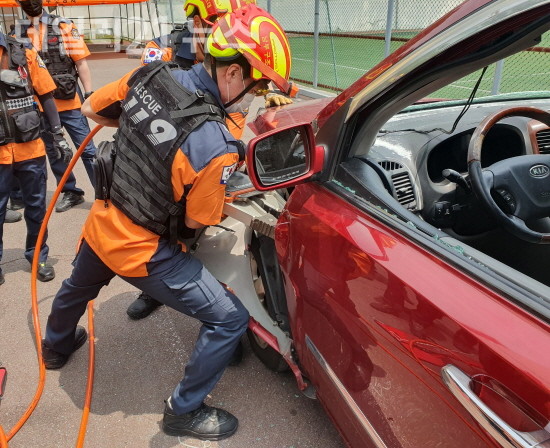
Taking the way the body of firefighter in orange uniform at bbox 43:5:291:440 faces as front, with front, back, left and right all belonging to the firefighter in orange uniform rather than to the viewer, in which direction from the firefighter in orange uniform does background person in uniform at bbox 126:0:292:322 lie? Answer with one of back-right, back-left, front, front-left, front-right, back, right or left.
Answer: front-left

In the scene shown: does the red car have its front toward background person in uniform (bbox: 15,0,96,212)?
yes

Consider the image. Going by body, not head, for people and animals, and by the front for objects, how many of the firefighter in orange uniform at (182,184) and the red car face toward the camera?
0

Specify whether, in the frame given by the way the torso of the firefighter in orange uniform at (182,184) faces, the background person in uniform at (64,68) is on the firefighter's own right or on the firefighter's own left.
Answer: on the firefighter's own left

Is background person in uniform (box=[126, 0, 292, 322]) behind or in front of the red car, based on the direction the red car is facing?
in front

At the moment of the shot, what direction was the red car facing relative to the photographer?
facing away from the viewer and to the left of the viewer

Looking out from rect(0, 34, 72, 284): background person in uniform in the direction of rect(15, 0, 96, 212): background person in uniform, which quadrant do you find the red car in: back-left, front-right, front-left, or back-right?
back-right

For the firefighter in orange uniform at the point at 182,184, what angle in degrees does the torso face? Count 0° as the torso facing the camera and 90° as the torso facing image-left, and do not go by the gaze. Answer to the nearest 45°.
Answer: approximately 225°

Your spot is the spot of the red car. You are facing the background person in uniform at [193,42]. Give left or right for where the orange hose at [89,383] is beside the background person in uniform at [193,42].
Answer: left
